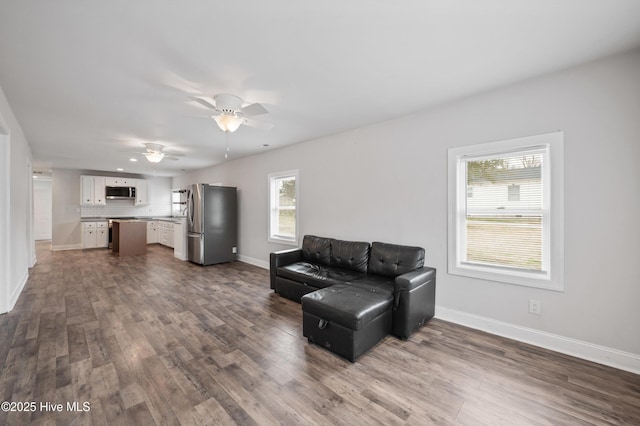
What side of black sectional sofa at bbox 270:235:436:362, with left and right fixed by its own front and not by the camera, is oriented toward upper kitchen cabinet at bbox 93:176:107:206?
right

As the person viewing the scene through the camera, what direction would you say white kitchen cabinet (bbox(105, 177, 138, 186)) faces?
facing the viewer

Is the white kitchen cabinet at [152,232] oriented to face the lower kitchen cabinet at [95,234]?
no

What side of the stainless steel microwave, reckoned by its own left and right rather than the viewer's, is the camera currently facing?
front

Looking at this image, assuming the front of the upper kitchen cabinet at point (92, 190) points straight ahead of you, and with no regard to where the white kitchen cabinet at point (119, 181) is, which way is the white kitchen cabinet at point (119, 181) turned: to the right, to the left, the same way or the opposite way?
the same way

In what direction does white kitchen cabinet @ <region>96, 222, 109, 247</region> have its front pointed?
toward the camera

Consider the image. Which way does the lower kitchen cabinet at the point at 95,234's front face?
toward the camera

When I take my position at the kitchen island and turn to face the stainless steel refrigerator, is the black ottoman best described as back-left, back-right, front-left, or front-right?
front-right

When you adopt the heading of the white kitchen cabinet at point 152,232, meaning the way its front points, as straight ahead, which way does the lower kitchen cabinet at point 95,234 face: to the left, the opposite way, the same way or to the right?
the same way

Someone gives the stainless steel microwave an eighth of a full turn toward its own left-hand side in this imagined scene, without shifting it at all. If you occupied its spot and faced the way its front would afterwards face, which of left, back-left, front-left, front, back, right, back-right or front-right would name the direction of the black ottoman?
front-right

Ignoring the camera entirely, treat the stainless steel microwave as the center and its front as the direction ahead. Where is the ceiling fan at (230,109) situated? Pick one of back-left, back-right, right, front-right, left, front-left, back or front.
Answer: front

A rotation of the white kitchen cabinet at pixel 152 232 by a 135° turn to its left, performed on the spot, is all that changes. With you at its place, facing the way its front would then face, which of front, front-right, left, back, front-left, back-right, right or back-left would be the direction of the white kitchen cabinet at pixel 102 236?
back-left

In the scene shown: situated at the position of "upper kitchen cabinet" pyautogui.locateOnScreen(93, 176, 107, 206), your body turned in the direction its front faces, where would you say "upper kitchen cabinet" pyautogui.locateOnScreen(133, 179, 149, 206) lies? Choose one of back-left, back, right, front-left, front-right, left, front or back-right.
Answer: left
